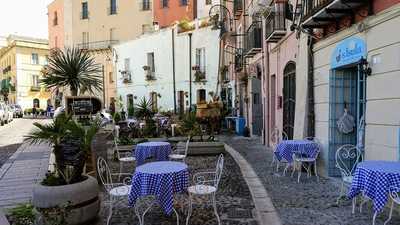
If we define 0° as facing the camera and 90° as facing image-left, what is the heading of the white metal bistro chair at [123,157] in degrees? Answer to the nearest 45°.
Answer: approximately 270°

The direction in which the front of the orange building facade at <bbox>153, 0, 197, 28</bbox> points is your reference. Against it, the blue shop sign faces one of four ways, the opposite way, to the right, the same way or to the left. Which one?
to the right

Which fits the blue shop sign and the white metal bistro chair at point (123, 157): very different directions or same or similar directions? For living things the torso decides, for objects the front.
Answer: very different directions

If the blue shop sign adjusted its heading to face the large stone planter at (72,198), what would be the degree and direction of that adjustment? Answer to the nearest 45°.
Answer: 0° — it already faces it

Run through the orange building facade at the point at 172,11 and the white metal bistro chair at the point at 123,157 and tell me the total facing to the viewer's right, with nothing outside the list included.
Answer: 1

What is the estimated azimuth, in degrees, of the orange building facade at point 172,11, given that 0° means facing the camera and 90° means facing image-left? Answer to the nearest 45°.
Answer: approximately 0°

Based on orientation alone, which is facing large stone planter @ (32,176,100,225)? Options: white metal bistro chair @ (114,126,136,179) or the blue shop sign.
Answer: the blue shop sign

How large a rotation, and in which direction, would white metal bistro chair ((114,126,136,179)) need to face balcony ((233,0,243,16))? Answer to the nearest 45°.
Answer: approximately 45° to its left

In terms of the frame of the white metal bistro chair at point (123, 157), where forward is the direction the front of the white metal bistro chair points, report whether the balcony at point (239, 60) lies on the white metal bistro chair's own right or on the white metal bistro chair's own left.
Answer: on the white metal bistro chair's own left

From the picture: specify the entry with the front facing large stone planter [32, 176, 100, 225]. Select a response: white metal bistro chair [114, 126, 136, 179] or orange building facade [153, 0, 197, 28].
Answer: the orange building facade

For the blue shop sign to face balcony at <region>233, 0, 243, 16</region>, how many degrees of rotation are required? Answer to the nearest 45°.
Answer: approximately 90° to its right

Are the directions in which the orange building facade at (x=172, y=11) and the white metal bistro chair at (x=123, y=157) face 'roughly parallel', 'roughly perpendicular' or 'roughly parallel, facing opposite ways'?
roughly perpendicular
